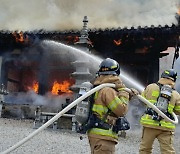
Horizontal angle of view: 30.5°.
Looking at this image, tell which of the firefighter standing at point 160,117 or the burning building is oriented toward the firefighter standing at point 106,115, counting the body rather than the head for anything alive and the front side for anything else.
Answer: the burning building

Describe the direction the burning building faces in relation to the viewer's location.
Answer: facing the viewer

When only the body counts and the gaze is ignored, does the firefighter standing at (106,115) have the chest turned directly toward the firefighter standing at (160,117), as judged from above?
no

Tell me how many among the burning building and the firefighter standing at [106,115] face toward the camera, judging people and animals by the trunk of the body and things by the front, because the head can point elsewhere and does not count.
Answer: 1

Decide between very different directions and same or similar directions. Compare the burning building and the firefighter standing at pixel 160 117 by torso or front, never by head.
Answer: very different directions

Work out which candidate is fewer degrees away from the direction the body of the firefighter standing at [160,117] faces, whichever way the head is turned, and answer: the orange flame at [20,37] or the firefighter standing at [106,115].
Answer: the orange flame

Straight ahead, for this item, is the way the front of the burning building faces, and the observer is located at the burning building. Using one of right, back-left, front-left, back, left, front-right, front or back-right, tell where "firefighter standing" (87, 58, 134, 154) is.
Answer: front

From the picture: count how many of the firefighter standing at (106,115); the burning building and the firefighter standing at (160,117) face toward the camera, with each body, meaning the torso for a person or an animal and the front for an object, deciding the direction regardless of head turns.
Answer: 1

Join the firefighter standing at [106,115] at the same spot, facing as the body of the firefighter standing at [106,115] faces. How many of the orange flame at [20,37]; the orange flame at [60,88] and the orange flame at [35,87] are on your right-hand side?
0
